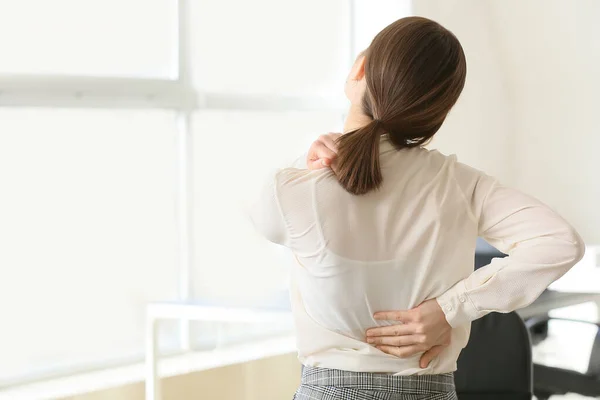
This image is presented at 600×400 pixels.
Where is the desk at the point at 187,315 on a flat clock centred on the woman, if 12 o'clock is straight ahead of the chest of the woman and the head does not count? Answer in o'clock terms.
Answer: The desk is roughly at 11 o'clock from the woman.

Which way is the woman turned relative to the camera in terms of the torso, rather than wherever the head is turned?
away from the camera

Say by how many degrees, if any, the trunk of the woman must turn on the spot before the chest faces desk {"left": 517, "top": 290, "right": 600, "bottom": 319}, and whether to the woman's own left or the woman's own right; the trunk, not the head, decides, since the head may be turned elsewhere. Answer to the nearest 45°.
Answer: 0° — they already face it

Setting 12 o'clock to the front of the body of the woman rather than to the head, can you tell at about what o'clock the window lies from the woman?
The window is roughly at 11 o'clock from the woman.

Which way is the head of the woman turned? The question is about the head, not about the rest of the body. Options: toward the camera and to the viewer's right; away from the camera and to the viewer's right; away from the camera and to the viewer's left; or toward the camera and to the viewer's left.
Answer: away from the camera and to the viewer's left
